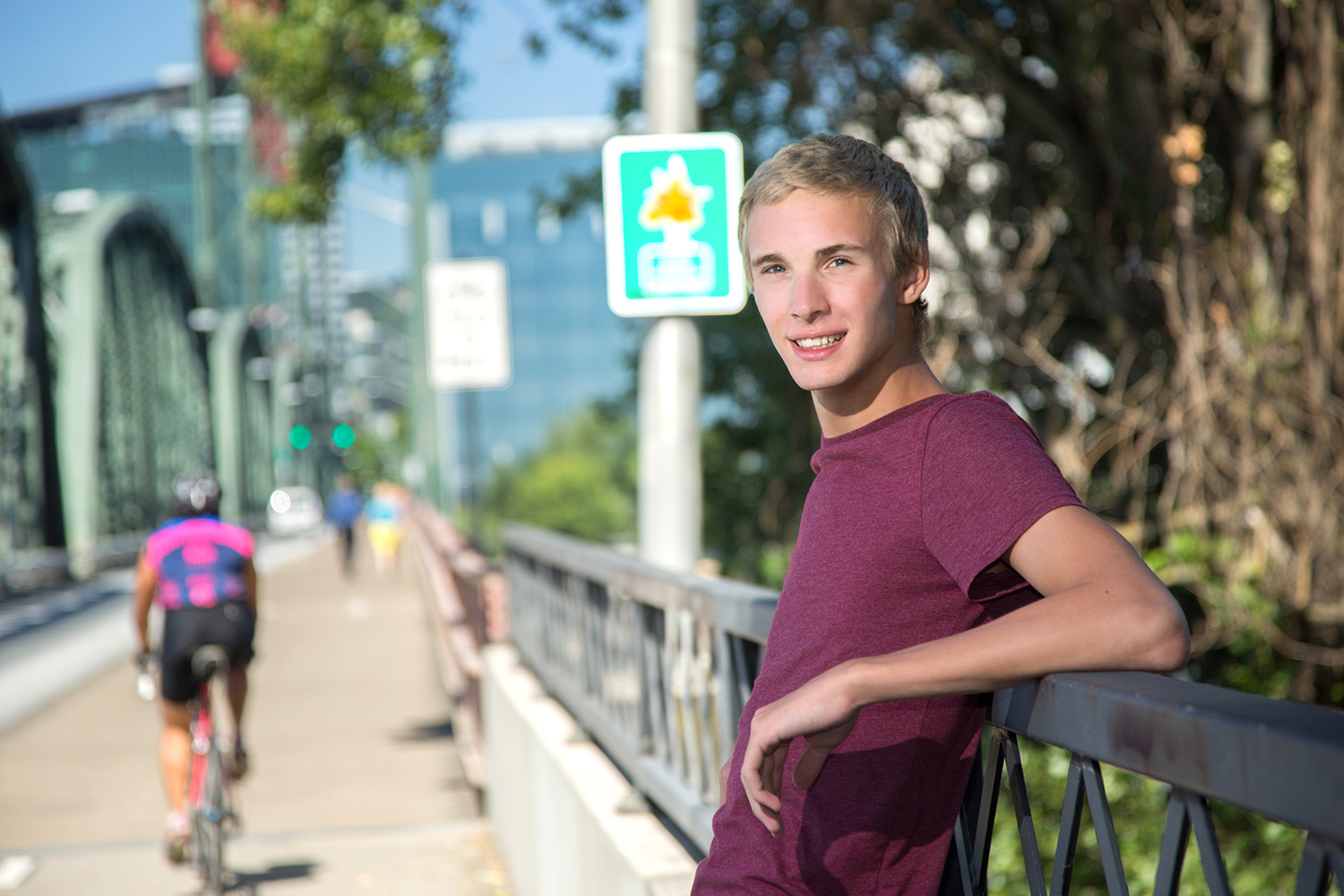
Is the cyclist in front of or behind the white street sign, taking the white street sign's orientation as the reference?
in front

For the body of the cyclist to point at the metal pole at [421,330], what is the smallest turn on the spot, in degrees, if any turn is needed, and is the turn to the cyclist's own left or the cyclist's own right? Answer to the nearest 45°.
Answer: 0° — they already face it

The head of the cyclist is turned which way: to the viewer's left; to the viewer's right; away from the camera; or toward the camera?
away from the camera

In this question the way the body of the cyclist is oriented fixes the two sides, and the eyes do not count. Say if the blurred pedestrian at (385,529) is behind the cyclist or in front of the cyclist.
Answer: in front

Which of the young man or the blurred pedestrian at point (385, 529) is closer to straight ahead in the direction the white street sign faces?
the young man

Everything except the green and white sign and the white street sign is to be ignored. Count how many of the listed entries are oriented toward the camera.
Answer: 2

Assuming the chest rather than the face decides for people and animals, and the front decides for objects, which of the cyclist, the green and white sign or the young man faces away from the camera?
the cyclist

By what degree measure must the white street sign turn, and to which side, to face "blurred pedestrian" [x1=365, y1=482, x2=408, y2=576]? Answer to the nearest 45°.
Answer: approximately 180°

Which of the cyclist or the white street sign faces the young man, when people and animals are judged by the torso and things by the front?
the white street sign

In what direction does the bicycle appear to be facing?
away from the camera

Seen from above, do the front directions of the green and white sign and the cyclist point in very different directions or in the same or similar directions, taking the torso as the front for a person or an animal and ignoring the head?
very different directions
